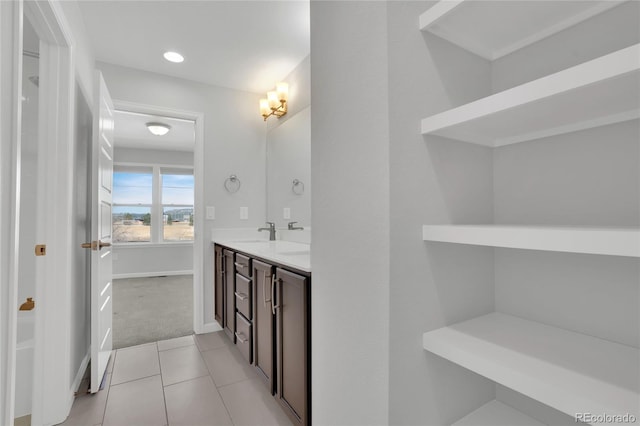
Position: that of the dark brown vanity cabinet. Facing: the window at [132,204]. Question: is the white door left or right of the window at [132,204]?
left

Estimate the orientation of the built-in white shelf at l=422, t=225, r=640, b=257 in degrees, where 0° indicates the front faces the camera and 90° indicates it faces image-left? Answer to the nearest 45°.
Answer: approximately 45°

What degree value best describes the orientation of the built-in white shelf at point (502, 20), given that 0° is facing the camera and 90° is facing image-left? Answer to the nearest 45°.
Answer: approximately 45°

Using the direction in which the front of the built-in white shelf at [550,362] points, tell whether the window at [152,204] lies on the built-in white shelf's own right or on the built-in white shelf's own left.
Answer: on the built-in white shelf's own right

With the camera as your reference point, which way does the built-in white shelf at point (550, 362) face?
facing the viewer and to the left of the viewer

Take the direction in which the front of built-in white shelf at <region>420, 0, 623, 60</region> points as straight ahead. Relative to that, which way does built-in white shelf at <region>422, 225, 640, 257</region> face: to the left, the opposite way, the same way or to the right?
the same way

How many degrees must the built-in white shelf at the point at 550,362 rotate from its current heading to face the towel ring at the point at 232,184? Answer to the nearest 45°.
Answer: approximately 90° to its right

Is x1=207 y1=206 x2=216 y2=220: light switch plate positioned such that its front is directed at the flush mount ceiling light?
no

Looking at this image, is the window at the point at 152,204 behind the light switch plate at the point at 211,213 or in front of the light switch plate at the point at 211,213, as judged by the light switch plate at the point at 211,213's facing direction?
behind
